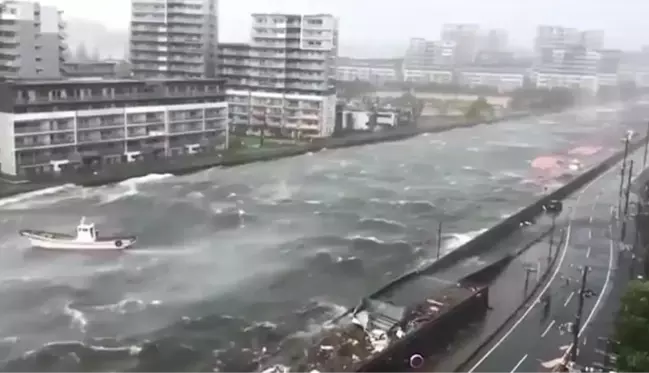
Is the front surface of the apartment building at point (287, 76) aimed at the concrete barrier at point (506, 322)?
yes

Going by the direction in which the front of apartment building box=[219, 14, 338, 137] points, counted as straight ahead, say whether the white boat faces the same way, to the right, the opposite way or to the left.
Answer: to the right

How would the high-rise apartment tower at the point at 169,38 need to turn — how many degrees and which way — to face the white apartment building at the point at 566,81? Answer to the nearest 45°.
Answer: approximately 90° to its left

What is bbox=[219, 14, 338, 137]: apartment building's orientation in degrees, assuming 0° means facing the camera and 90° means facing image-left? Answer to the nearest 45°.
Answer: approximately 0°

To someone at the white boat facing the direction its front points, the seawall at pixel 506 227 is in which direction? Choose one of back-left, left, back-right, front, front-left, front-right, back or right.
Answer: back

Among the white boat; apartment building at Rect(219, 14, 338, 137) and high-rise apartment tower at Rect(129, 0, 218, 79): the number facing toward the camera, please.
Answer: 2

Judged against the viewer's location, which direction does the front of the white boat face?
facing to the left of the viewer

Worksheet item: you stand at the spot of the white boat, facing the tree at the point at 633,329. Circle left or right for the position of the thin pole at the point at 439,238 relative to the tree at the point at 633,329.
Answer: left

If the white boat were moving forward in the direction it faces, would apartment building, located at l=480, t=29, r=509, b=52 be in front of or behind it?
behind

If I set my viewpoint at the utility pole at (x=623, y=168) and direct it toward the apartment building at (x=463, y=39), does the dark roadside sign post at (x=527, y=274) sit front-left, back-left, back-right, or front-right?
back-left

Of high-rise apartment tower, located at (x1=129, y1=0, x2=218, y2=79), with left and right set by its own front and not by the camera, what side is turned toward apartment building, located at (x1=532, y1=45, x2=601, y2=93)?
left

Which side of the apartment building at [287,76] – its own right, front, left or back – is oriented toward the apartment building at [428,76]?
left
